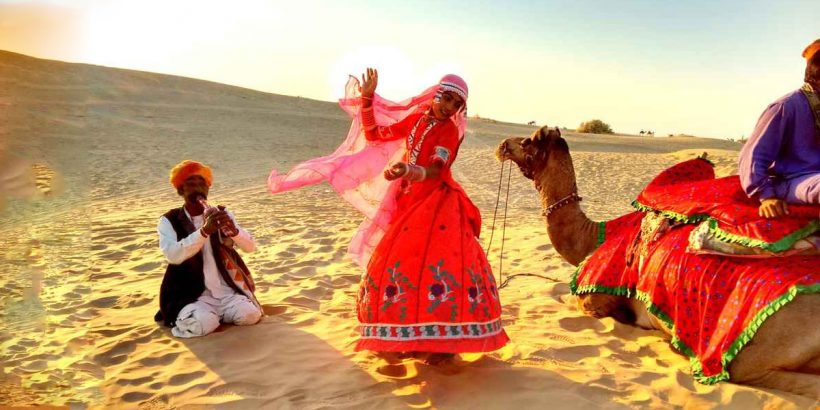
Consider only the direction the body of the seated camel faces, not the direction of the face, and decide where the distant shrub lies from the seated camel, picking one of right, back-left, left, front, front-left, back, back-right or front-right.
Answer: front-right

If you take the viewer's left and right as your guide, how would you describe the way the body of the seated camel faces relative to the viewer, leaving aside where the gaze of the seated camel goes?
facing away from the viewer and to the left of the viewer
